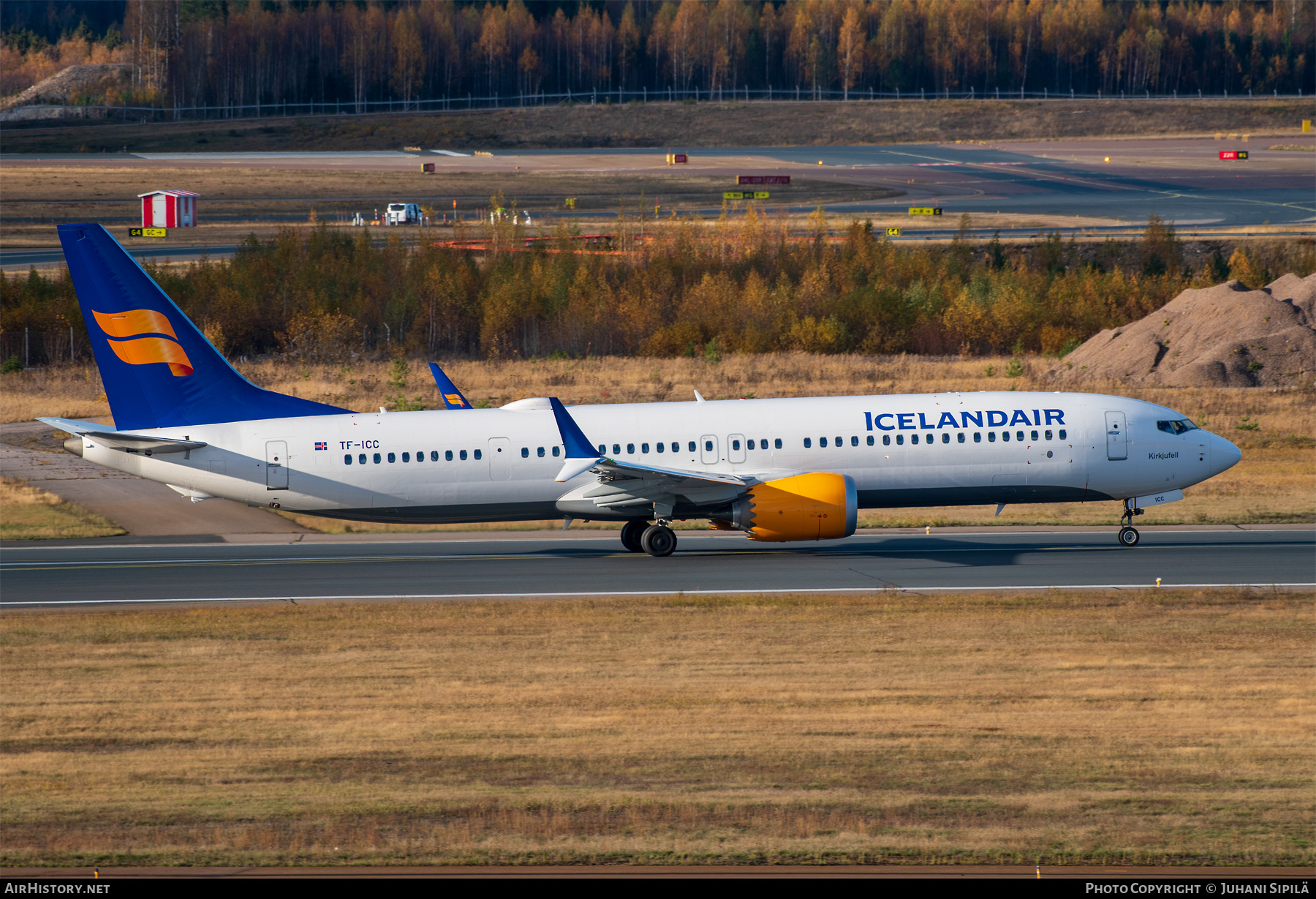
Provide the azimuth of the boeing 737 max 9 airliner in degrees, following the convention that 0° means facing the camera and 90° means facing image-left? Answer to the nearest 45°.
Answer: approximately 270°
